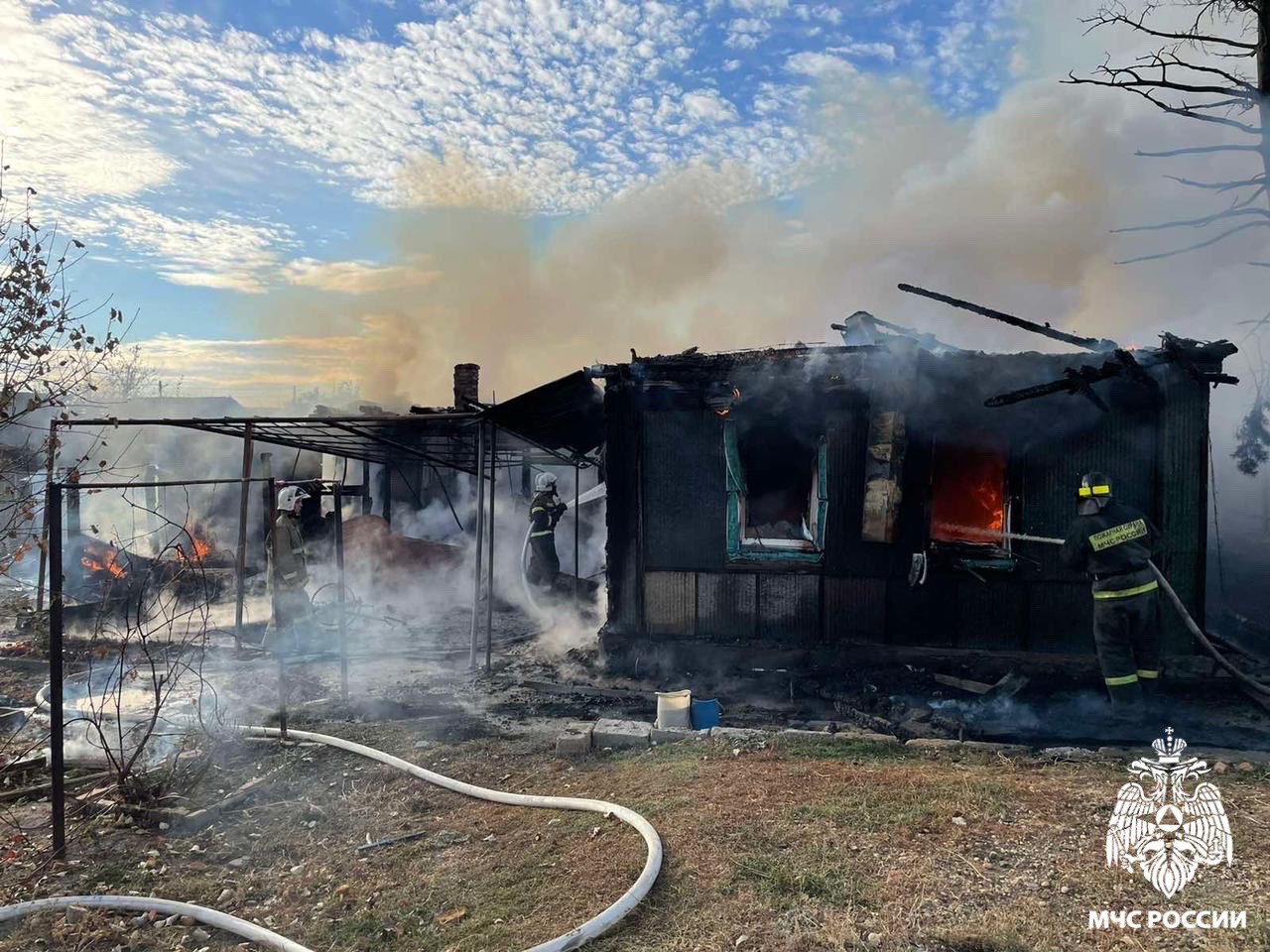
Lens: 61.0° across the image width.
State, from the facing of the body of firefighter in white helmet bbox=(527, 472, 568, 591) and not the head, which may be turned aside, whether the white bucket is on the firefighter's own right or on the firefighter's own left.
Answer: on the firefighter's own right

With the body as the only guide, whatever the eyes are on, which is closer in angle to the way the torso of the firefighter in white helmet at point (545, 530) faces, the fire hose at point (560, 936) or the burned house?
the burned house

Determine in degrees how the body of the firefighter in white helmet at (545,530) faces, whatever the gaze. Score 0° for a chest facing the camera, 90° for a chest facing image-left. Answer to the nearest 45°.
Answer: approximately 270°

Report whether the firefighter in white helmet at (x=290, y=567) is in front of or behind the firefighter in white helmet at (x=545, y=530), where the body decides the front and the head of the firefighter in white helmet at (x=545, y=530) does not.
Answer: behind

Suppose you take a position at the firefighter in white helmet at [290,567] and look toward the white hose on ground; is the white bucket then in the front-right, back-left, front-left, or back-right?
front-left

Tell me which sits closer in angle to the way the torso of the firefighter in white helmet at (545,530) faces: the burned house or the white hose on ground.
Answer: the burned house

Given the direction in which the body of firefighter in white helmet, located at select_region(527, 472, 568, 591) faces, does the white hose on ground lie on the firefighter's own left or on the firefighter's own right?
on the firefighter's own right

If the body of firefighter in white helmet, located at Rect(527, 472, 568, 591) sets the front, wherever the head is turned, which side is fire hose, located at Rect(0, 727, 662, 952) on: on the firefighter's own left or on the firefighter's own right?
on the firefighter's own right
